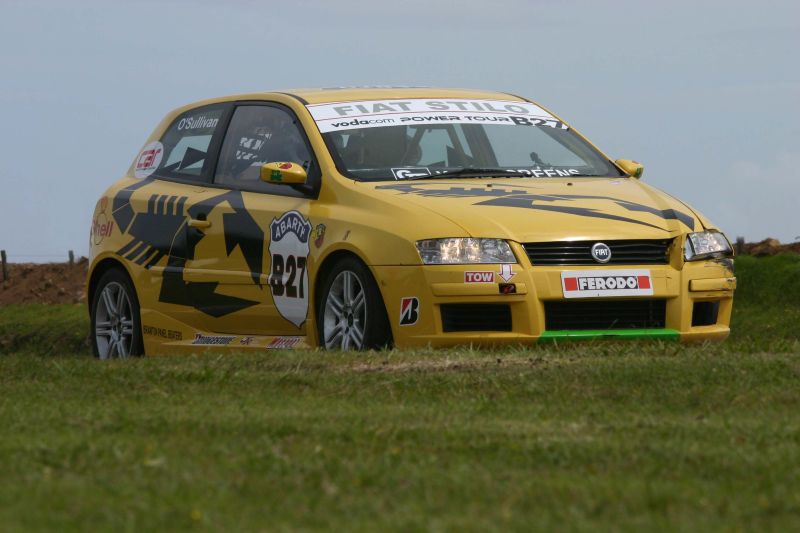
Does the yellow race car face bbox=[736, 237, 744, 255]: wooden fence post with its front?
no

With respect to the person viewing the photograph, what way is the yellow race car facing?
facing the viewer and to the right of the viewer
